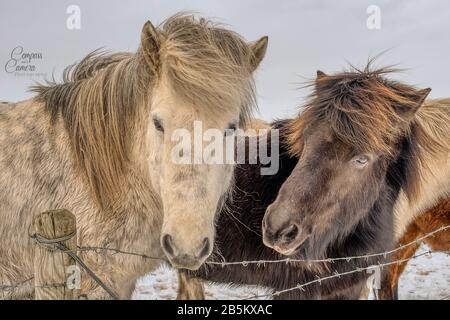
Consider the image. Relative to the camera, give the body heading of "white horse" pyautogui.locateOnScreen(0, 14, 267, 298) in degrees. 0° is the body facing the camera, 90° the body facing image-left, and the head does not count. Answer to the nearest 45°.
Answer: approximately 315°

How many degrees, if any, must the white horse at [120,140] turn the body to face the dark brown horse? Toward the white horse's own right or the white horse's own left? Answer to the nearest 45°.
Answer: approximately 45° to the white horse's own left

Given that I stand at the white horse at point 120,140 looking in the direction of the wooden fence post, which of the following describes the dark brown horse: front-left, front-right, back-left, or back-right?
back-left
